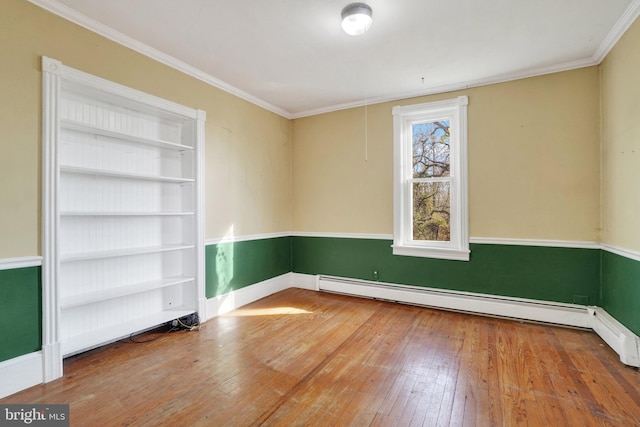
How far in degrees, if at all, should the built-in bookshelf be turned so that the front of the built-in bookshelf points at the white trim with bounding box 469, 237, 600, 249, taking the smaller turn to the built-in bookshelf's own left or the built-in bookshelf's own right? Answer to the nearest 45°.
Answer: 0° — it already faces it

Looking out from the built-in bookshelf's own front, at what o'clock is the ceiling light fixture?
The ceiling light fixture is roughly at 12 o'clock from the built-in bookshelf.

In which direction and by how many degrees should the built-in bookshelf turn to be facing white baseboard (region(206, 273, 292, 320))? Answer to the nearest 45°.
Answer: approximately 45° to its left

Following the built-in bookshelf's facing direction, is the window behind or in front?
in front

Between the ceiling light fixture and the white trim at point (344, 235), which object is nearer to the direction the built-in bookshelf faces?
the ceiling light fixture

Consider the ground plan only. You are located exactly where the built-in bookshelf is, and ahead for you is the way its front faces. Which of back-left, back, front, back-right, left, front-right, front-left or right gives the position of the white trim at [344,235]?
front-left

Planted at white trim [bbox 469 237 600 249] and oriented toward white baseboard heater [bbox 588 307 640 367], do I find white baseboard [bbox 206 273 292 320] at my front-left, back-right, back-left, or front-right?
back-right

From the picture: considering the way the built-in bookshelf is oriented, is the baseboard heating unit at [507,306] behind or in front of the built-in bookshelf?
in front

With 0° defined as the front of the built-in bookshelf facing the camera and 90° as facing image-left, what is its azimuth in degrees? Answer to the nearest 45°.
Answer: approximately 315°
